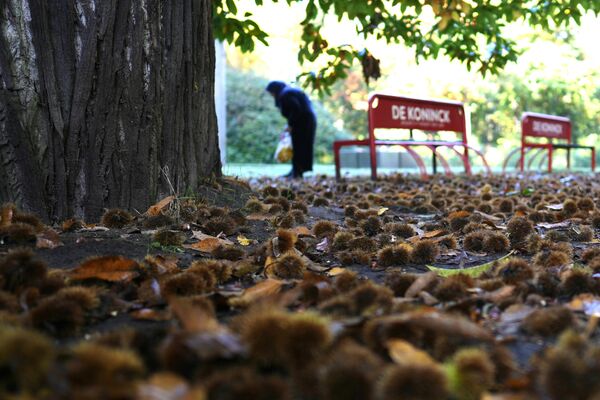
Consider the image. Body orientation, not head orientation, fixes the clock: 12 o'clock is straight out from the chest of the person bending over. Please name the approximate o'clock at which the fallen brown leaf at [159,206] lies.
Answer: The fallen brown leaf is roughly at 9 o'clock from the person bending over.

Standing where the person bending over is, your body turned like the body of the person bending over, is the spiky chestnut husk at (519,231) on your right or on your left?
on your left

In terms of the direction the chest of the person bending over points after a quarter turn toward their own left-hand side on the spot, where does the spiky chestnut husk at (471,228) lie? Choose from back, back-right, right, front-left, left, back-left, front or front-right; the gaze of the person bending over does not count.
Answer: front

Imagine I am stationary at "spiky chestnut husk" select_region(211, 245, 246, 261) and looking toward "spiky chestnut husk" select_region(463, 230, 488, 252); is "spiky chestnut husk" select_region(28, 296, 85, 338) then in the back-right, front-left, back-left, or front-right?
back-right

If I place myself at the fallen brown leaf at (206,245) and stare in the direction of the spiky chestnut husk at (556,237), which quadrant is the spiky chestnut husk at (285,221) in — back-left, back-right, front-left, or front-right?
front-left

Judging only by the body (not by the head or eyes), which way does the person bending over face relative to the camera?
to the viewer's left

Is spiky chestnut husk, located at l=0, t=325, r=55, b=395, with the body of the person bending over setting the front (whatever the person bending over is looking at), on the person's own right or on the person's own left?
on the person's own left

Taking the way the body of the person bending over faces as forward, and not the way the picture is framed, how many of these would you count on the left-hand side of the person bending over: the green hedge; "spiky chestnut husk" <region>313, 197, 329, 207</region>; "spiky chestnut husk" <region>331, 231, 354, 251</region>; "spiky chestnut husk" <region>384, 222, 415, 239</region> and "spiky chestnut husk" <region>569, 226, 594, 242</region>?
4

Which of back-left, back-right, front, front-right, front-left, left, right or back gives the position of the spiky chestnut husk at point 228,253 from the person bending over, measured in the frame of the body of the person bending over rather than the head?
left

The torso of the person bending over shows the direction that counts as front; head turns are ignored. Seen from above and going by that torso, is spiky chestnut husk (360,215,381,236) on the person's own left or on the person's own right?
on the person's own left

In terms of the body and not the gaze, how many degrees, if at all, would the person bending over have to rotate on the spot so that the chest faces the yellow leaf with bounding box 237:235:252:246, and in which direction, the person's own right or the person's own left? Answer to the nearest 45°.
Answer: approximately 90° to the person's own left

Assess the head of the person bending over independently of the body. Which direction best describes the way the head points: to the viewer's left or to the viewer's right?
to the viewer's left

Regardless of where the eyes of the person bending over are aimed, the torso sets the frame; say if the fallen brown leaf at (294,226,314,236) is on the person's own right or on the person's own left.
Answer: on the person's own left

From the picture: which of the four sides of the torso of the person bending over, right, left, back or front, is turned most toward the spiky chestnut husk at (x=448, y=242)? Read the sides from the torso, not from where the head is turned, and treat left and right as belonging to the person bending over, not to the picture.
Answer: left

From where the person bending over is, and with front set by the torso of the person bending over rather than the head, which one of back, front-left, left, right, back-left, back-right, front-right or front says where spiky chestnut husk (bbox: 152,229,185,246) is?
left

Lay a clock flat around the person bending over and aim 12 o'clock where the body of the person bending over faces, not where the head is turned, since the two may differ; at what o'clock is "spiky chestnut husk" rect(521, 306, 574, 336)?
The spiky chestnut husk is roughly at 9 o'clock from the person bending over.

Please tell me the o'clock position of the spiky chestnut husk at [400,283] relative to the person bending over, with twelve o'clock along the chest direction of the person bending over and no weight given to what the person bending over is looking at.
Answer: The spiky chestnut husk is roughly at 9 o'clock from the person bending over.

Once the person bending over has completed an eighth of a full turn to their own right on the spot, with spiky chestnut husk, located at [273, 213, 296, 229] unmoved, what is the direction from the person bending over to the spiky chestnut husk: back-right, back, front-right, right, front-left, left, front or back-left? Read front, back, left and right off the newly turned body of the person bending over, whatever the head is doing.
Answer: back-left

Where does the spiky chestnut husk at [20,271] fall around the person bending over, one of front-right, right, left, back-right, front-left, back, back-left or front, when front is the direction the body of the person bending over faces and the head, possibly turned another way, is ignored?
left

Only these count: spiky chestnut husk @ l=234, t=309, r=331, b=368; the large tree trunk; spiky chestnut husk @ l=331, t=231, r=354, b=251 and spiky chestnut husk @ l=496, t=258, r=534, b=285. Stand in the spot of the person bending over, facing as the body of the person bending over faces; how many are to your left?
4

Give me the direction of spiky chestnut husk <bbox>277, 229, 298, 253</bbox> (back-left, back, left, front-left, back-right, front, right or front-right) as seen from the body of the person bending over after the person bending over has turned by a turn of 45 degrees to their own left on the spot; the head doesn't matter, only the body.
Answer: front-left
